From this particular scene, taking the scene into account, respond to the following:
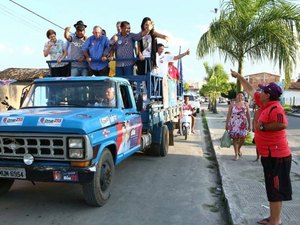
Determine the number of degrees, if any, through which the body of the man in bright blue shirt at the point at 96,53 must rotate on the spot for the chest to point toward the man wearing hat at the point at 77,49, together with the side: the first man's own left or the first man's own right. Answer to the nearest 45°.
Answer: approximately 135° to the first man's own right

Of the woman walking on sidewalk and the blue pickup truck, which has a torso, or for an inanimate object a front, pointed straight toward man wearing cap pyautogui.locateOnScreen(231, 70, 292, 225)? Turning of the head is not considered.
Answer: the woman walking on sidewalk

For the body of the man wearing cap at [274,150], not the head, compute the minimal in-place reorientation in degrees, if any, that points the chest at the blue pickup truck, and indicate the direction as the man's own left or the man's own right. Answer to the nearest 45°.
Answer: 0° — they already face it

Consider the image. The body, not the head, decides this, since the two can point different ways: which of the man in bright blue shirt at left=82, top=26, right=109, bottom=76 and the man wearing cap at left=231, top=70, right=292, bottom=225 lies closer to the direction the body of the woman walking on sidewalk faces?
the man wearing cap

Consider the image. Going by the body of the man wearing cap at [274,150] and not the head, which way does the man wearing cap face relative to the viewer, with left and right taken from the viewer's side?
facing to the left of the viewer

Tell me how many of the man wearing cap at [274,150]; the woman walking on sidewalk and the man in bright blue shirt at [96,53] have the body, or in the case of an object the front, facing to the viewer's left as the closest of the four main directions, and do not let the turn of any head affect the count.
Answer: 1

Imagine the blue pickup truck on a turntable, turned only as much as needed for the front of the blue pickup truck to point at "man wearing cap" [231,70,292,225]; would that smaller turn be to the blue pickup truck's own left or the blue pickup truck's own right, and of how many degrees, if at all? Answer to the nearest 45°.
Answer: approximately 90° to the blue pickup truck's own left

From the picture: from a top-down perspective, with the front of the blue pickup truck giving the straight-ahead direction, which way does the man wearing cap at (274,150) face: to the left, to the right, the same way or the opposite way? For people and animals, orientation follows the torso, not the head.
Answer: to the right
